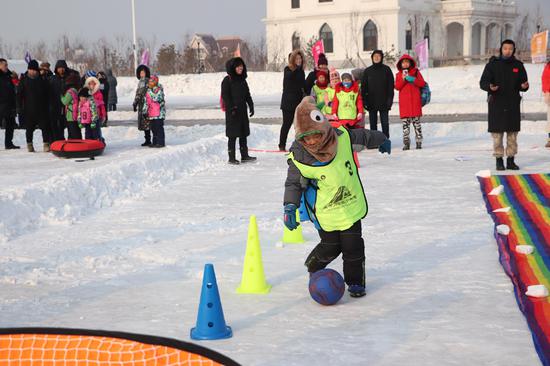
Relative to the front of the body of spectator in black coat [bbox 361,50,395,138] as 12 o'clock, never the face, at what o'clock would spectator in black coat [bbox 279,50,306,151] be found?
spectator in black coat [bbox 279,50,306,151] is roughly at 2 o'clock from spectator in black coat [bbox 361,50,395,138].

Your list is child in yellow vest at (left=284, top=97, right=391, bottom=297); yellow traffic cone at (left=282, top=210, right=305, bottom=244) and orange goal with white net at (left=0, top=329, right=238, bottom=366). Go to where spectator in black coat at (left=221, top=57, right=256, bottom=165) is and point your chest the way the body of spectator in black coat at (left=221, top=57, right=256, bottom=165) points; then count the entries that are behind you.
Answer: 0

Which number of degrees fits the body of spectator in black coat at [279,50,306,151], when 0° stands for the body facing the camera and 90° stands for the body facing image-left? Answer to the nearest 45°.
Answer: approximately 315°

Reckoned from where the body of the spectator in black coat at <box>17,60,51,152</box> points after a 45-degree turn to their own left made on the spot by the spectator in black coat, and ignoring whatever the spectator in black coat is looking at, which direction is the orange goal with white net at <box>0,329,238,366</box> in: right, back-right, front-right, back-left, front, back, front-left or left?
front-right

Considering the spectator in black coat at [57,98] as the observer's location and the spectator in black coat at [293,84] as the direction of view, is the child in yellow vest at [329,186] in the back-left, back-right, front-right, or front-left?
front-right

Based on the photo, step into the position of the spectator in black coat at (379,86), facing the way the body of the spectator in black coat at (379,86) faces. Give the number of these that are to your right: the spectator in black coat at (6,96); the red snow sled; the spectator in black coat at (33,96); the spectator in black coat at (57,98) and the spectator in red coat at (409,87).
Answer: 4

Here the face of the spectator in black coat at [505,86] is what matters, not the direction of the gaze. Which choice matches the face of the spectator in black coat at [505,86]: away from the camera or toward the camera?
toward the camera

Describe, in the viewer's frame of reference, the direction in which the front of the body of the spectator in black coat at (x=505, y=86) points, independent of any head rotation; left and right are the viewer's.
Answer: facing the viewer

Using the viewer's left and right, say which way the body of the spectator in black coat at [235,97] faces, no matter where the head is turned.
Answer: facing the viewer and to the right of the viewer

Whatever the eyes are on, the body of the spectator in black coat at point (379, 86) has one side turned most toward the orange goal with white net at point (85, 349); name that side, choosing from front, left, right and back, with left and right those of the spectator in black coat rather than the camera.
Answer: front

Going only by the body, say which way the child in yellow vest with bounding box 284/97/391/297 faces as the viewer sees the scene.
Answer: toward the camera

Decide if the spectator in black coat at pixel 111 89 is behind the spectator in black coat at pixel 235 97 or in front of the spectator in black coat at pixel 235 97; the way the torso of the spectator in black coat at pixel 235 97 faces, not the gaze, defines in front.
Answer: behind

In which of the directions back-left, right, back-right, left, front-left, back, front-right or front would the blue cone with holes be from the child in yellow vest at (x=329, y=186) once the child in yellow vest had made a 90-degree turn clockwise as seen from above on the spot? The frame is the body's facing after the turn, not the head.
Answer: front-left

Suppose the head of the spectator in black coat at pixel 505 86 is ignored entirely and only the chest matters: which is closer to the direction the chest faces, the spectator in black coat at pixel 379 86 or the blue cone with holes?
the blue cone with holes

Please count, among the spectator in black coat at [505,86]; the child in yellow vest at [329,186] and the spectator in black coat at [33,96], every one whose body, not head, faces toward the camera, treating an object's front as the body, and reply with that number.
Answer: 3

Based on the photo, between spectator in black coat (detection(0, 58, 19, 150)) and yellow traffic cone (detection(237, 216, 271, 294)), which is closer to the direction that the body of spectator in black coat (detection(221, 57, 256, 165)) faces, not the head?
the yellow traffic cone

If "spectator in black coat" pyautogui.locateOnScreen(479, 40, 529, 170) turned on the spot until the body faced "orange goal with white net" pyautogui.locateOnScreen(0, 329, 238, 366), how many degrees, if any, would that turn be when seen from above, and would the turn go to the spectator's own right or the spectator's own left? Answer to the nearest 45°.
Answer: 0° — they already face it

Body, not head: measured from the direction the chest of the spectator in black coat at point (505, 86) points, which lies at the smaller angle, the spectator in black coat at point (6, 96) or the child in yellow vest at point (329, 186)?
the child in yellow vest

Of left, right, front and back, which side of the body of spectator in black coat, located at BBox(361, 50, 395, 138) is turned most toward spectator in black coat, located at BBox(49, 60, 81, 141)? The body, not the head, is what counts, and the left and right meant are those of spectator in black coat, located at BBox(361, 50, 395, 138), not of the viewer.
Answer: right

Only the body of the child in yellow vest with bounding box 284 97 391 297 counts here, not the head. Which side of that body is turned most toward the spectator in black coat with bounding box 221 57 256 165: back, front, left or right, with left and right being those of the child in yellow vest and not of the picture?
back

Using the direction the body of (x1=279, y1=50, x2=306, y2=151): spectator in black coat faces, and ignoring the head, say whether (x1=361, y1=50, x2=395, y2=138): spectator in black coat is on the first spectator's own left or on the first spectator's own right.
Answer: on the first spectator's own left
